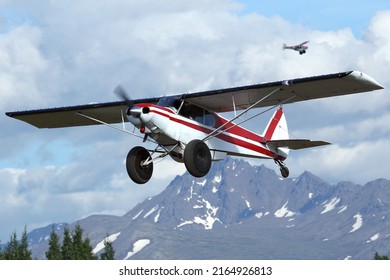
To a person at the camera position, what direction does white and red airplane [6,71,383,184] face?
facing the viewer and to the left of the viewer
